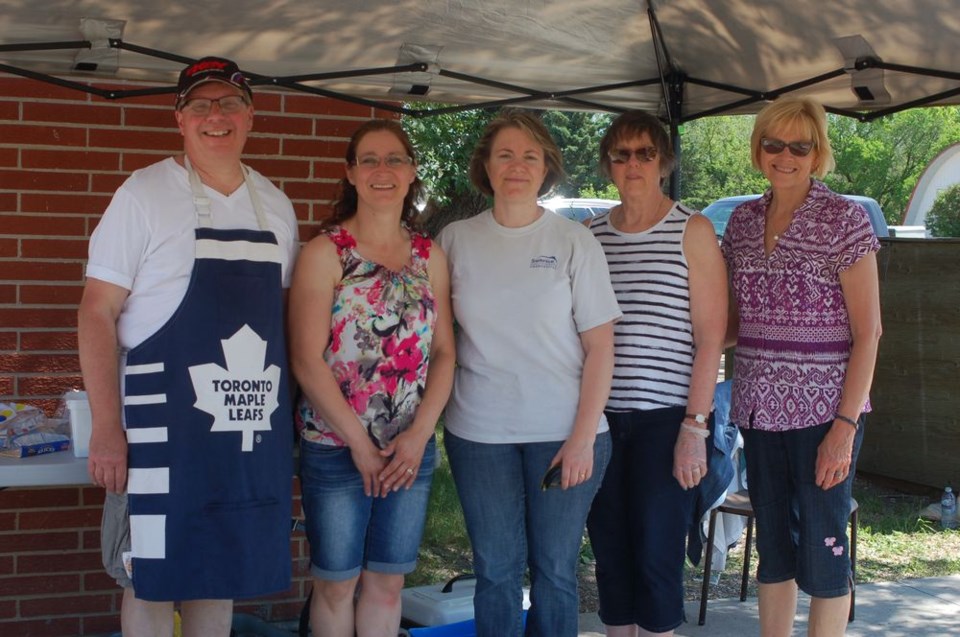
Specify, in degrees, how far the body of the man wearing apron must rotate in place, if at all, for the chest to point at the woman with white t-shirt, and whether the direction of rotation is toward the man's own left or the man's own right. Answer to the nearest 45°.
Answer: approximately 45° to the man's own left

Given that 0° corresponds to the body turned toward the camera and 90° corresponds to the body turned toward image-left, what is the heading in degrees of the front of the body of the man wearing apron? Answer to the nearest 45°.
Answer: approximately 315°

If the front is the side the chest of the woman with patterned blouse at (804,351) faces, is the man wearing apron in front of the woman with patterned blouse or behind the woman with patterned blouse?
in front

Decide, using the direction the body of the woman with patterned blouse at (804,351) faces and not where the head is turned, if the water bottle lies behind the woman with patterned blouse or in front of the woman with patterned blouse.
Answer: behind

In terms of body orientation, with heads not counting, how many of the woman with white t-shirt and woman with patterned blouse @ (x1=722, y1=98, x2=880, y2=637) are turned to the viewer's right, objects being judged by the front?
0

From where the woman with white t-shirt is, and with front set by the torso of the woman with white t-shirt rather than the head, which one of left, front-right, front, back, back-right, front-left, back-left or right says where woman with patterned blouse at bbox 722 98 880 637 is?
left

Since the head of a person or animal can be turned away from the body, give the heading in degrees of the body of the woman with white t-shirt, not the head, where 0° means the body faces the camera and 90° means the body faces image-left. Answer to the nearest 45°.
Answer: approximately 0°

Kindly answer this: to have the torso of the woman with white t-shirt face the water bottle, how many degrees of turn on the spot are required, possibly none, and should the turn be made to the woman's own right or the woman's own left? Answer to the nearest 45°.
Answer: approximately 135° to the woman's own left
